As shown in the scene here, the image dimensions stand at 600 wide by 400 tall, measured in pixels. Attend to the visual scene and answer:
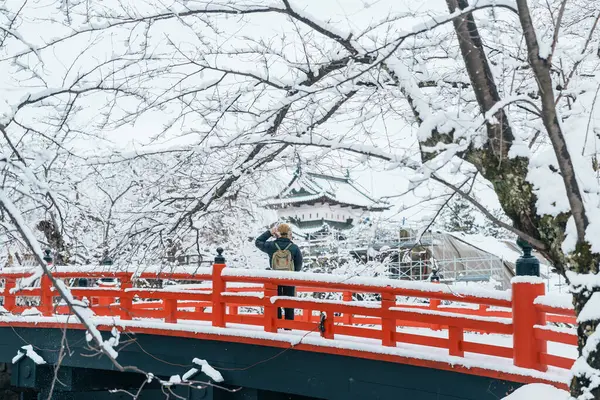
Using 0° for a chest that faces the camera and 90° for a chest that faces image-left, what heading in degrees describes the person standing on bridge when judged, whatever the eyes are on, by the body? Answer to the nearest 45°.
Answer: approximately 180°
